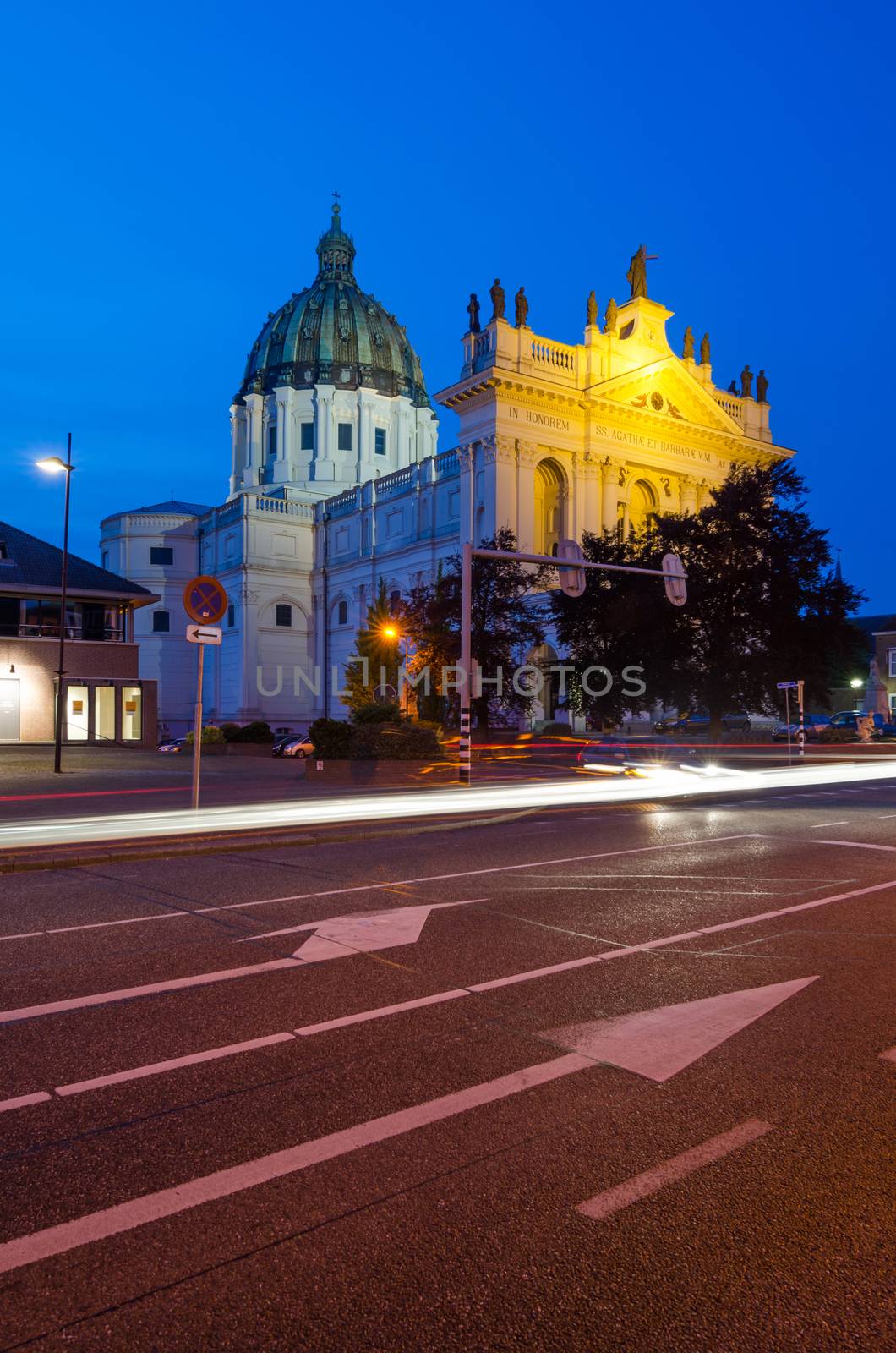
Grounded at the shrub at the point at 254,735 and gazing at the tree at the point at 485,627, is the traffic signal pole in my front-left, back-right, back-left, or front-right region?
front-right

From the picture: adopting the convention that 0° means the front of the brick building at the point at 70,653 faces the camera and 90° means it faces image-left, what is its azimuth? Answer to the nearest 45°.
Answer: approximately 0°

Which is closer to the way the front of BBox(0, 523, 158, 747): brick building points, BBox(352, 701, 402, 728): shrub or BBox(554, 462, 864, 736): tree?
the shrub

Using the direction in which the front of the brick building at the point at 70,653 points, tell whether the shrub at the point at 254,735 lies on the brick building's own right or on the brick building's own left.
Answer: on the brick building's own left

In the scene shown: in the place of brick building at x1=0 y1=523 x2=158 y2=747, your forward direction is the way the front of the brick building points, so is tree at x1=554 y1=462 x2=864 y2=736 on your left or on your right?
on your left

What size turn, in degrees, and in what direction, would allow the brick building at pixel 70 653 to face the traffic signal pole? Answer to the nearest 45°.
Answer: approximately 45° to its left

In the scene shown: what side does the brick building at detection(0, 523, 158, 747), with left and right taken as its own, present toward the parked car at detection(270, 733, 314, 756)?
left
